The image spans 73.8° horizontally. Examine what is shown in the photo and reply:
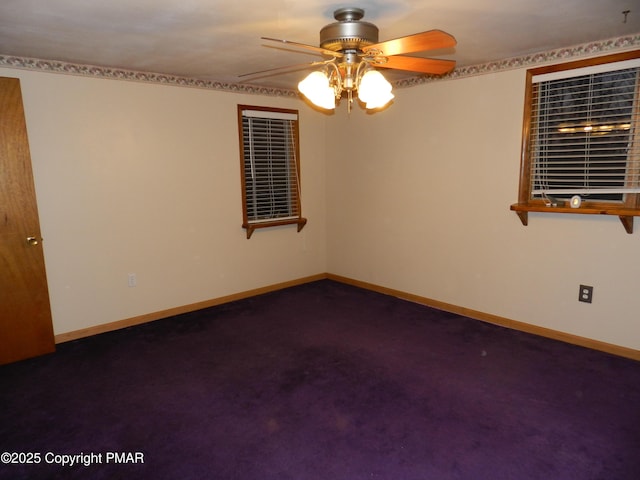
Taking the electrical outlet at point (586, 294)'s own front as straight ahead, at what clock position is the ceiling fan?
The ceiling fan is roughly at 1 o'clock from the electrical outlet.

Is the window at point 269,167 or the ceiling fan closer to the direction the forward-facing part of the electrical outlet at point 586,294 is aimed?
the ceiling fan

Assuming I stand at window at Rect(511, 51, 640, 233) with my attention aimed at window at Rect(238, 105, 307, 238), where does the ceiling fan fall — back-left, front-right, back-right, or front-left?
front-left

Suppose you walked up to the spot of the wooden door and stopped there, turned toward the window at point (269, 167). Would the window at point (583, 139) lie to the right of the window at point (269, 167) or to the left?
right

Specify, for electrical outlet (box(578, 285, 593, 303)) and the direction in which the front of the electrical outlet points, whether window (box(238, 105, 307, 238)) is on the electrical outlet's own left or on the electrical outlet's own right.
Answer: on the electrical outlet's own right

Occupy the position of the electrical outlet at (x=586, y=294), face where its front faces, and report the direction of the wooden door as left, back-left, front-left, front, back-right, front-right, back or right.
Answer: front-right

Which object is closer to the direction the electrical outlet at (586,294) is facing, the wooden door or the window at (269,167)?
the wooden door

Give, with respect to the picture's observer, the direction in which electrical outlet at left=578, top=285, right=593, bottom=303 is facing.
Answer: facing the viewer
